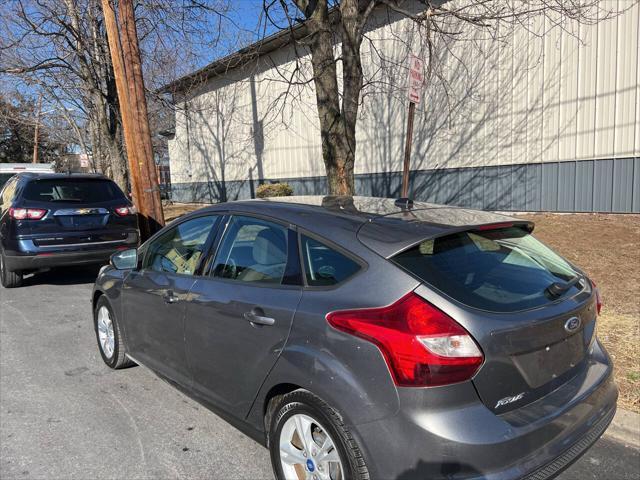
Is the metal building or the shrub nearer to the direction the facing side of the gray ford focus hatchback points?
the shrub

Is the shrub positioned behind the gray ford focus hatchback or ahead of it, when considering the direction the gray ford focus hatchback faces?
ahead

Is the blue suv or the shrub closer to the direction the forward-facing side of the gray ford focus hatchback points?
the blue suv

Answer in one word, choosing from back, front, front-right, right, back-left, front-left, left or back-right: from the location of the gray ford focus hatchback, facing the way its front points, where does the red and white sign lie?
front-right

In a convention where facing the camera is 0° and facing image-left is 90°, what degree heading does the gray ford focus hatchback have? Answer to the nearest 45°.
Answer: approximately 135°

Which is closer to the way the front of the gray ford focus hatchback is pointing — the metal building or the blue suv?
the blue suv

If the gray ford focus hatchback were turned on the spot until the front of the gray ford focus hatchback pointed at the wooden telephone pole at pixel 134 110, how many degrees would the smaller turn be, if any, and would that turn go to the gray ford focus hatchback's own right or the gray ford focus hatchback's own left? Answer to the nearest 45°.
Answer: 0° — it already faces it

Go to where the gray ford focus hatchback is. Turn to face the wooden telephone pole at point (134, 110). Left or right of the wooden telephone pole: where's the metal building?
right

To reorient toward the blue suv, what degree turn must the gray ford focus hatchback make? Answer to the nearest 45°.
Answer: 0° — it already faces it
